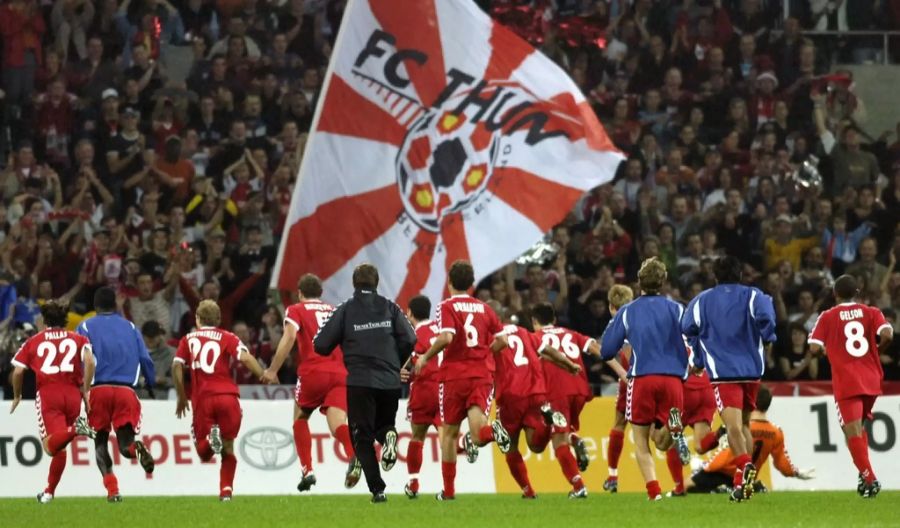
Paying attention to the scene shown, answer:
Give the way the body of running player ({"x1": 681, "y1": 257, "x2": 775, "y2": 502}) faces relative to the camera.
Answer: away from the camera

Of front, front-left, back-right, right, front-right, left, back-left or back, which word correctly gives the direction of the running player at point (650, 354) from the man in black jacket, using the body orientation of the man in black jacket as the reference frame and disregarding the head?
right

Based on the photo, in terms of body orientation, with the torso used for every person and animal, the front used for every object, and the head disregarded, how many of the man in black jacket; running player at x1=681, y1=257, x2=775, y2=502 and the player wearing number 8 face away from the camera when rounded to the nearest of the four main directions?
3

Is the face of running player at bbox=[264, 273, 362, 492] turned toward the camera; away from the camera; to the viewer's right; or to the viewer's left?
away from the camera

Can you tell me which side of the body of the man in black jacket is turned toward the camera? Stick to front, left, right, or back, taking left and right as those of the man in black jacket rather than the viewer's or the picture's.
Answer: back

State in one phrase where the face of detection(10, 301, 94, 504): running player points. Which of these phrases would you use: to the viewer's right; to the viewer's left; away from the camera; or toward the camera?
away from the camera

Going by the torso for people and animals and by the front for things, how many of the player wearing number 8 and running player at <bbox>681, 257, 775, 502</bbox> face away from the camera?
2

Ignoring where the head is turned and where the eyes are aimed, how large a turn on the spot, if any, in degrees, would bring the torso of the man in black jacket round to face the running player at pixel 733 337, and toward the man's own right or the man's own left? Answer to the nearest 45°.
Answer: approximately 90° to the man's own right

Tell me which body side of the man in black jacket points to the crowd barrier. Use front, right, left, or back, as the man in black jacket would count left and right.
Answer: front

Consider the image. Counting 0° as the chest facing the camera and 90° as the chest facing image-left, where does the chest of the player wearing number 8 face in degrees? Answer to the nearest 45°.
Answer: approximately 180°

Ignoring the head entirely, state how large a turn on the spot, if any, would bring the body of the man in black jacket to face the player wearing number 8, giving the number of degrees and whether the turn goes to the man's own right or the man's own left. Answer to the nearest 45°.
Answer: approximately 90° to the man's own right

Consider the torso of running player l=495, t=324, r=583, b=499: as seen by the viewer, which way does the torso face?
away from the camera
